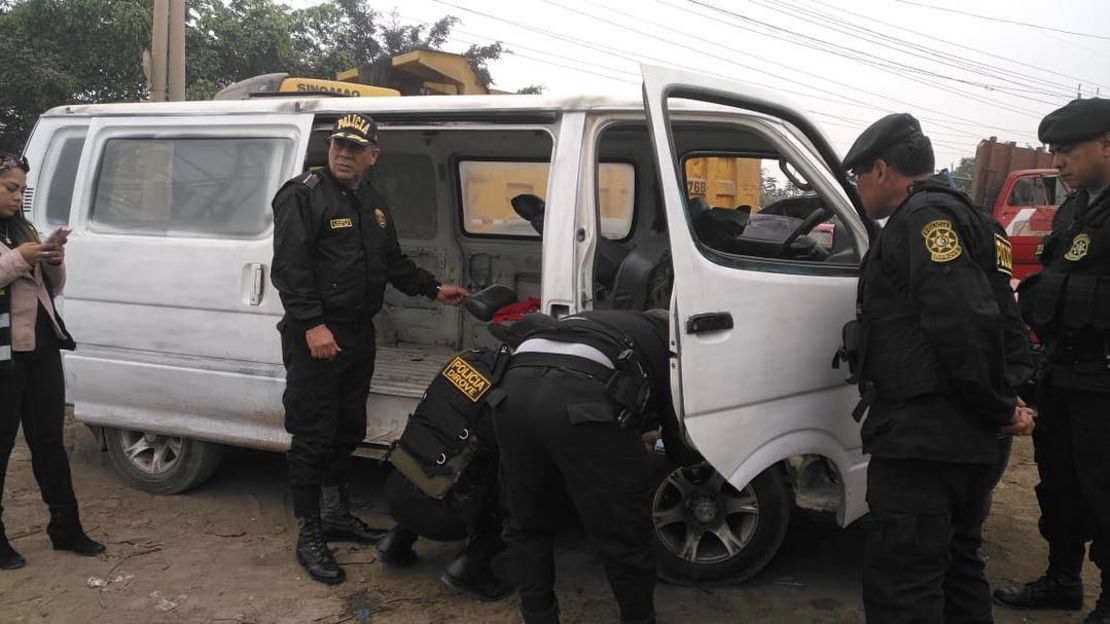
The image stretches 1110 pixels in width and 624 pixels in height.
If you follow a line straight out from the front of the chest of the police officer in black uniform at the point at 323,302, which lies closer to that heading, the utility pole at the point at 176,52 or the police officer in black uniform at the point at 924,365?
the police officer in black uniform

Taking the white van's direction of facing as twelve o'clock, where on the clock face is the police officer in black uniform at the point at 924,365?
The police officer in black uniform is roughly at 2 o'clock from the white van.

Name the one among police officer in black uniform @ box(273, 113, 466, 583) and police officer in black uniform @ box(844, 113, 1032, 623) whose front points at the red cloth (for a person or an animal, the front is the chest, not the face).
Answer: police officer in black uniform @ box(844, 113, 1032, 623)

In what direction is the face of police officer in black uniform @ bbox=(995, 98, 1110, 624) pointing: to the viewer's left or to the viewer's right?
to the viewer's left

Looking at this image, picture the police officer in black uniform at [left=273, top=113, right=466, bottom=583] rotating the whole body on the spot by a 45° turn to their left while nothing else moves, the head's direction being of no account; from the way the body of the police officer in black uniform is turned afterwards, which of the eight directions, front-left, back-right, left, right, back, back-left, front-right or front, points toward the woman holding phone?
back

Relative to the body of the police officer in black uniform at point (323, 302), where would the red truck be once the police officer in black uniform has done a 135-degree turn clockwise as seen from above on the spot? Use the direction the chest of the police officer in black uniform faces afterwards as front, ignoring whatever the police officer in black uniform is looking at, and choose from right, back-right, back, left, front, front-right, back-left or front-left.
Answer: back-right

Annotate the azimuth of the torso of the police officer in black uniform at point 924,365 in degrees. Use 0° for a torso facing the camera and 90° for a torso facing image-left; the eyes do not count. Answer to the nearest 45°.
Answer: approximately 135°

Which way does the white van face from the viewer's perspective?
to the viewer's right

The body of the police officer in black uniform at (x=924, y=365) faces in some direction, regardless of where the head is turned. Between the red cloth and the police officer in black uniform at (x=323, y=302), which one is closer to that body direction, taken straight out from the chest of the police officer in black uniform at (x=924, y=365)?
the red cloth

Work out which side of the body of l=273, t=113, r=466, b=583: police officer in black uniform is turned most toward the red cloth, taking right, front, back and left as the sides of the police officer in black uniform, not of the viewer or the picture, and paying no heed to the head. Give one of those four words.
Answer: left

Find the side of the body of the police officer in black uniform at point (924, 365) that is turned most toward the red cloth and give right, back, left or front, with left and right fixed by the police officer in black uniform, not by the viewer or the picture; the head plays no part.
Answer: front

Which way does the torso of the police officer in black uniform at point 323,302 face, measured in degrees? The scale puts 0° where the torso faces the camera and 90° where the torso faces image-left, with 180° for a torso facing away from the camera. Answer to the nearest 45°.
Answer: approximately 315°

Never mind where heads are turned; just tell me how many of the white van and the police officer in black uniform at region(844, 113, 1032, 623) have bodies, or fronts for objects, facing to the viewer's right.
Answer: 1

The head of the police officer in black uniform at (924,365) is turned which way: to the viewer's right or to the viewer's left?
to the viewer's left

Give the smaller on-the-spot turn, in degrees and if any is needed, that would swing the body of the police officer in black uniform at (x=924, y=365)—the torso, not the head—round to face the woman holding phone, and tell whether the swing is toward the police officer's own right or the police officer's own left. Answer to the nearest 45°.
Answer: approximately 45° to the police officer's own left
